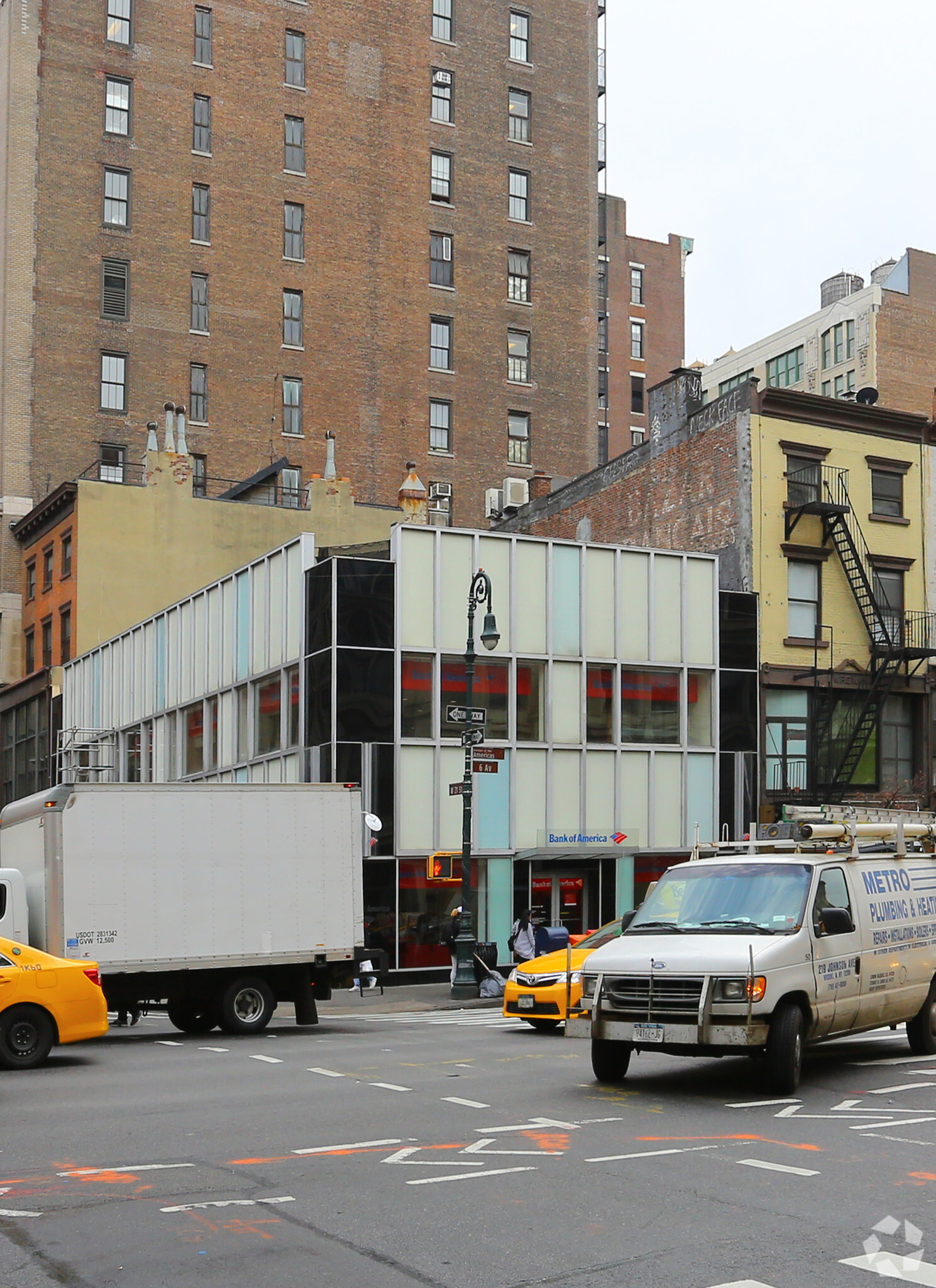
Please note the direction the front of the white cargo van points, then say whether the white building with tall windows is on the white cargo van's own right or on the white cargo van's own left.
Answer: on the white cargo van's own right

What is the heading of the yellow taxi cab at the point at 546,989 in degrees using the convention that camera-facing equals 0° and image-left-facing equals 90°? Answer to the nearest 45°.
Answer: approximately 45°

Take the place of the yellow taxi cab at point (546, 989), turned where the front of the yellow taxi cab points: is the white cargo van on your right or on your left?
on your left

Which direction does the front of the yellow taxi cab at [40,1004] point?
to the viewer's left

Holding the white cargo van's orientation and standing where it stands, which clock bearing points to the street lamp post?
The street lamp post is roughly at 4 o'clock from the white cargo van.

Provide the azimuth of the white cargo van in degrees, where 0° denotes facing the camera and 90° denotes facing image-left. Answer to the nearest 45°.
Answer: approximately 45°

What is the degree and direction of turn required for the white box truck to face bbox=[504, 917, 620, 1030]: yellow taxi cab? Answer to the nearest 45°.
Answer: approximately 135° to its left
